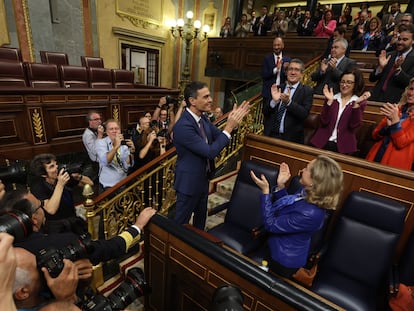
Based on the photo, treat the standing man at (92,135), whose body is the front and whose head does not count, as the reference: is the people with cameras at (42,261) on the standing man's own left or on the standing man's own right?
on the standing man's own right

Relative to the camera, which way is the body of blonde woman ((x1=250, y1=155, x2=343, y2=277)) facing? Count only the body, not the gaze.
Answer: to the viewer's left

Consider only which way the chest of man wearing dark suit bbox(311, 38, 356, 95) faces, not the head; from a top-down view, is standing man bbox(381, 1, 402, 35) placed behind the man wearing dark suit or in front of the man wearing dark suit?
behind

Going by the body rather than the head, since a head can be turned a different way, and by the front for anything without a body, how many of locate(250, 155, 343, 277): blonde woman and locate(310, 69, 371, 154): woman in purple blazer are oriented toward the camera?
1

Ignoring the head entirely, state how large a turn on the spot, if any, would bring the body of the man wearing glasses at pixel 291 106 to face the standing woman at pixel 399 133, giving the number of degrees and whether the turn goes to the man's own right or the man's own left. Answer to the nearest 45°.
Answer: approximately 135° to the man's own left

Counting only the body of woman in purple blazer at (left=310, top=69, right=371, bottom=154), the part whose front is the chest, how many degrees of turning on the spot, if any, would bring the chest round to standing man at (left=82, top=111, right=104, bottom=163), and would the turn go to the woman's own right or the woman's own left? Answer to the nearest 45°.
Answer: approximately 90° to the woman's own right
